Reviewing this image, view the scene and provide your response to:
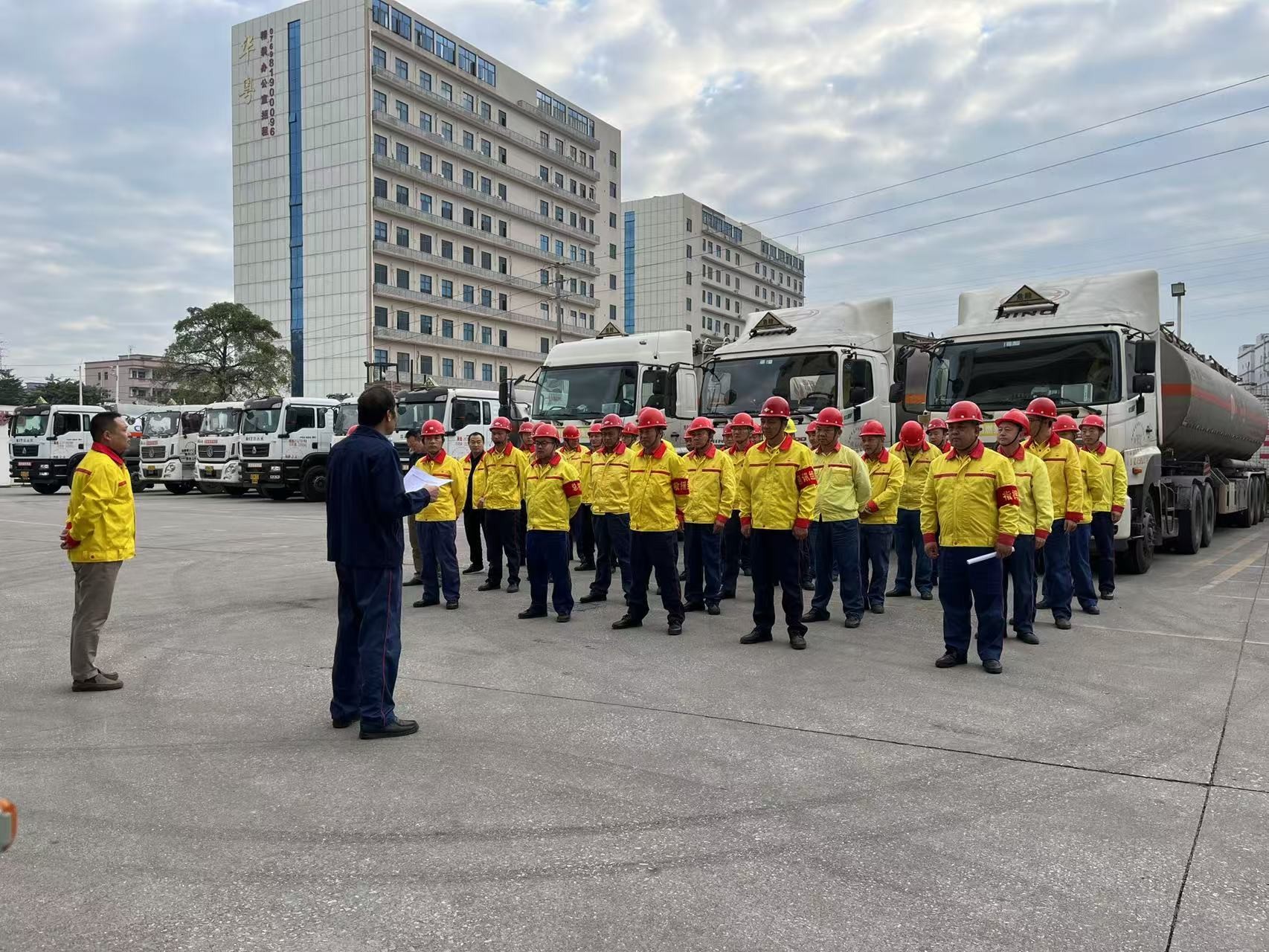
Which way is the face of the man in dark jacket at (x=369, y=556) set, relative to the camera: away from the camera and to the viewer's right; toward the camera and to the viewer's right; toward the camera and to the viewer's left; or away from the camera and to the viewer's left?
away from the camera and to the viewer's right

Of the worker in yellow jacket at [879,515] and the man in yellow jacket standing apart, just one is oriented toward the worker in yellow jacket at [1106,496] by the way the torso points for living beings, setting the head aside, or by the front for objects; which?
the man in yellow jacket standing apart

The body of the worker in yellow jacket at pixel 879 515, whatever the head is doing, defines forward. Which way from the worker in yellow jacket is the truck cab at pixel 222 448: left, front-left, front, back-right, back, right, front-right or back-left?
right

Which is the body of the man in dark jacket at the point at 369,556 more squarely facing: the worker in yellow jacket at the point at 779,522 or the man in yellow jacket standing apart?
the worker in yellow jacket

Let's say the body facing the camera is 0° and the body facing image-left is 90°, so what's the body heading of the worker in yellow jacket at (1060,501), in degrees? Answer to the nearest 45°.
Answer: approximately 45°

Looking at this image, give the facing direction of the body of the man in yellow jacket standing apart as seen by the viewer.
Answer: to the viewer's right

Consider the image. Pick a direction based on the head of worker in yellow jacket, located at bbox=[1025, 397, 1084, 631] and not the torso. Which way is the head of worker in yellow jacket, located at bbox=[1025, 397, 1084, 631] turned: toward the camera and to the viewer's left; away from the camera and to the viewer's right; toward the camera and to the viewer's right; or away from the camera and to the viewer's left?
toward the camera and to the viewer's left

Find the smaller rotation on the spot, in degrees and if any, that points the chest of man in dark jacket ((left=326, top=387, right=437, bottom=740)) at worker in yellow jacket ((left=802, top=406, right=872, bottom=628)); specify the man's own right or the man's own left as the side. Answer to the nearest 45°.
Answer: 0° — they already face them

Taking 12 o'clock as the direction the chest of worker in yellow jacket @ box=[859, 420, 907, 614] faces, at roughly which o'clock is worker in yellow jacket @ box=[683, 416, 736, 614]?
worker in yellow jacket @ box=[683, 416, 736, 614] is roughly at 1 o'clock from worker in yellow jacket @ box=[859, 420, 907, 614].

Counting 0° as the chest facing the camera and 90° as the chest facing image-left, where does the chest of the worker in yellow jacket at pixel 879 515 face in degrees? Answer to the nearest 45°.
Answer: approximately 45°

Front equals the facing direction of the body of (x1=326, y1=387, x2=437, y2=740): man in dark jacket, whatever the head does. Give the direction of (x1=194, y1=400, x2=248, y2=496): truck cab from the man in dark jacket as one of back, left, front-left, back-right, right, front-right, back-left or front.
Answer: front-left

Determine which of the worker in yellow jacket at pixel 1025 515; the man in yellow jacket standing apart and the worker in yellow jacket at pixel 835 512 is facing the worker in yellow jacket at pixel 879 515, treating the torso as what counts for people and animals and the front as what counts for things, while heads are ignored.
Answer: the man in yellow jacket standing apart

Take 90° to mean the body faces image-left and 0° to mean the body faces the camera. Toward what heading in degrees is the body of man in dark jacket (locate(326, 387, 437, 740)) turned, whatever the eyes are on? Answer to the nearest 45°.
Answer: approximately 225°
